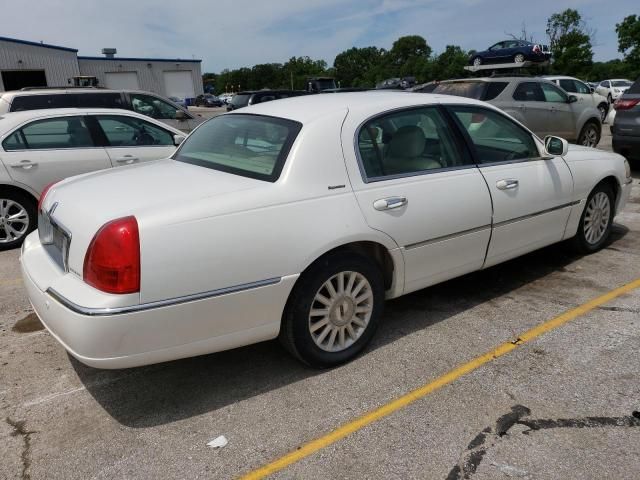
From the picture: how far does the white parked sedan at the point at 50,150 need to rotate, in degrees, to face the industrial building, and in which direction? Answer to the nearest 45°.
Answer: approximately 90° to its left

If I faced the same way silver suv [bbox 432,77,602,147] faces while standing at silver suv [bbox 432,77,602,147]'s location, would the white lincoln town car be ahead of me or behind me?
behind

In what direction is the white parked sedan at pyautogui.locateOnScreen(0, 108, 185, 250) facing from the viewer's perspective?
to the viewer's right

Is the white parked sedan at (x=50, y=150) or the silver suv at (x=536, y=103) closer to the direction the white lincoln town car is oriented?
the silver suv

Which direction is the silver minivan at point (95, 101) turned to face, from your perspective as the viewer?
facing to the right of the viewer

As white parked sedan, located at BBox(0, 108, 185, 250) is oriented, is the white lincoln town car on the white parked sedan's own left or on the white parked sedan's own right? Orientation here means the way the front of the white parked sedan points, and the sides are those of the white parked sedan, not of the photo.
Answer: on the white parked sedan's own right

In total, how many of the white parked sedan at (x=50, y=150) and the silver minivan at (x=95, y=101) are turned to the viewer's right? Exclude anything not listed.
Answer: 2

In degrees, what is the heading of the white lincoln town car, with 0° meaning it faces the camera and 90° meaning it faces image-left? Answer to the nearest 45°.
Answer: approximately 225°

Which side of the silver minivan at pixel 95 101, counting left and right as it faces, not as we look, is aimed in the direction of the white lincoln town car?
right

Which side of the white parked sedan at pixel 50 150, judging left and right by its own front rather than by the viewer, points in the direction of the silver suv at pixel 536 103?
front

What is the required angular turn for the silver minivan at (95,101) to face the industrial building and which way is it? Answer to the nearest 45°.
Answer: approximately 90° to its left
